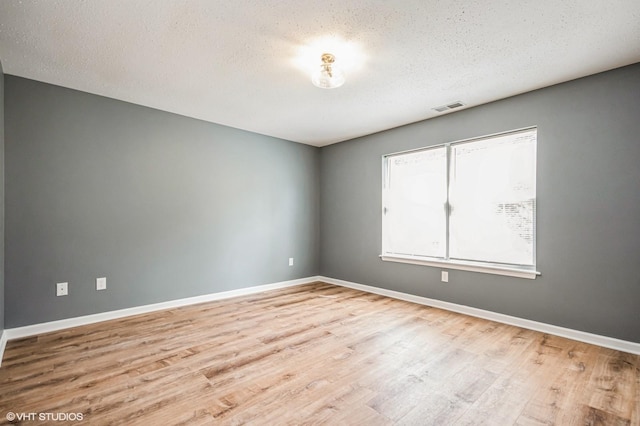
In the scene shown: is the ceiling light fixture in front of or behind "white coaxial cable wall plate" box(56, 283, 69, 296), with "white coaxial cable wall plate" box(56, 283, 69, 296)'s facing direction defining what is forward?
in front

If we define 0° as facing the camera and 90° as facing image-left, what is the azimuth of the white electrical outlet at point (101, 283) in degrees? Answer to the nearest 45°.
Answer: approximately 0°

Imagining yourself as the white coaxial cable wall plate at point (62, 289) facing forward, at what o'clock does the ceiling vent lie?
The ceiling vent is roughly at 10 o'clock from the white coaxial cable wall plate.

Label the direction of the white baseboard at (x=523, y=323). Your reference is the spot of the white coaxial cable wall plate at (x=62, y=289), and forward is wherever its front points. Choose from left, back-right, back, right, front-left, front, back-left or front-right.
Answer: front-left

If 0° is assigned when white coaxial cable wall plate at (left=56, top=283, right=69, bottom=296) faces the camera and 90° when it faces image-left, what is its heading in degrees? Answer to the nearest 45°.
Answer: approximately 0°

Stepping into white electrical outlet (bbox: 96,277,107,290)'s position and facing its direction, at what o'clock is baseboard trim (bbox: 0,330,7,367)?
The baseboard trim is roughly at 2 o'clock from the white electrical outlet.

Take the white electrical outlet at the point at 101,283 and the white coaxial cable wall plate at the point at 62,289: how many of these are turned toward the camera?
2
